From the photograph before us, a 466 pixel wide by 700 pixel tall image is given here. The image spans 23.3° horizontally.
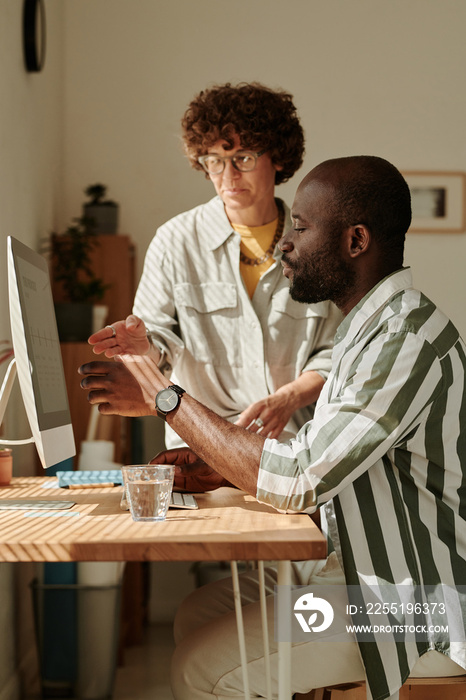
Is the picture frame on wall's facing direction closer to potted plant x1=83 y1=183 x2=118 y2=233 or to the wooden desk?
the wooden desk

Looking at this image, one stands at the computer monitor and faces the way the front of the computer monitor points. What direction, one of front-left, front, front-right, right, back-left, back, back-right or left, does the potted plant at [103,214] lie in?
left

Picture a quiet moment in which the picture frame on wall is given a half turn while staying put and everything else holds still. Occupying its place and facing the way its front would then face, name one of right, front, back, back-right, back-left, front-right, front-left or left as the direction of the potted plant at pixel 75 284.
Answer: back-left

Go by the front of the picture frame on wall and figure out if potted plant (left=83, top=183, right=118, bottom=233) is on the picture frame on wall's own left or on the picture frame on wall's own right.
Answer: on the picture frame on wall's own right

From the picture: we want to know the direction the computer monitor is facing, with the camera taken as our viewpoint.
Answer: facing to the right of the viewer

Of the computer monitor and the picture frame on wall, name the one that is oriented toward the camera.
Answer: the picture frame on wall

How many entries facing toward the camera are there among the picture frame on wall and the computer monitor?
1

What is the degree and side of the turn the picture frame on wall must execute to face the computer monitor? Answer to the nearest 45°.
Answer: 0° — it already faces it

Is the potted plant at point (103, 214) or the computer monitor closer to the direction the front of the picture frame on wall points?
the computer monitor

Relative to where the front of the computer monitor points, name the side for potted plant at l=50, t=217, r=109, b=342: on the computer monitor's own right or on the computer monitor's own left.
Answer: on the computer monitor's own left

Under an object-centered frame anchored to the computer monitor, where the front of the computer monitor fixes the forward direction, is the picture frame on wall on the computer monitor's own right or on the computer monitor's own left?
on the computer monitor's own left

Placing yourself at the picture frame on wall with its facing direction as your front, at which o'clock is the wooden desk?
The wooden desk is roughly at 12 o'clock from the picture frame on wall.

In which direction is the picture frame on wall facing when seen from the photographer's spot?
facing the viewer
